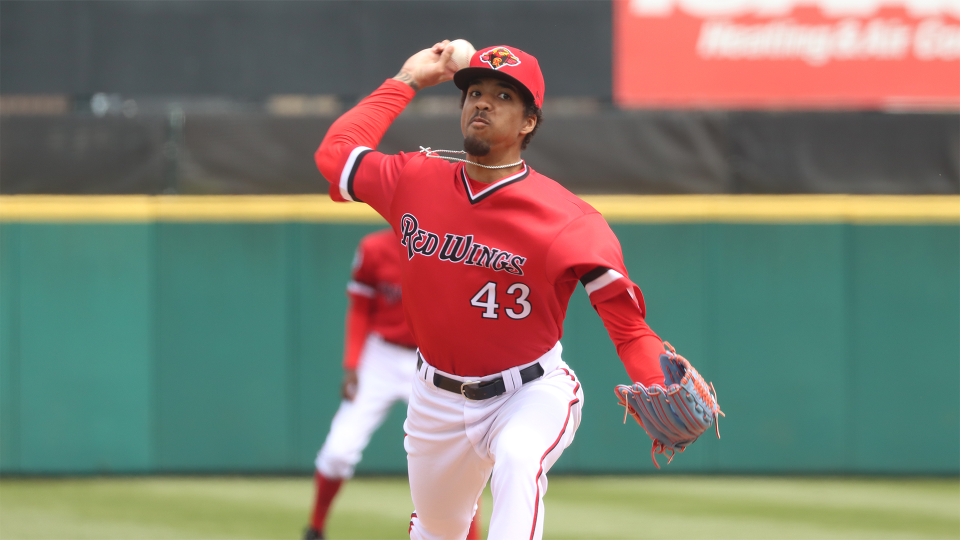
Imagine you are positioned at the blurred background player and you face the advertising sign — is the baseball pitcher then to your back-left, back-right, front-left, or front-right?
back-right

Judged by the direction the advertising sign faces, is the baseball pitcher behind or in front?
in front

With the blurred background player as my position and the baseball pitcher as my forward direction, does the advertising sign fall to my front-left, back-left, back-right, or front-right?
back-left

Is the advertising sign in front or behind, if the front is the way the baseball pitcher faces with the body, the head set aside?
behind

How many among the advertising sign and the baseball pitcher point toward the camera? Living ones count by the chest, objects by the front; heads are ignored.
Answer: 2

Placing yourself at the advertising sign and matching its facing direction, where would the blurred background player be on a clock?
The blurred background player is roughly at 1 o'clock from the advertising sign.

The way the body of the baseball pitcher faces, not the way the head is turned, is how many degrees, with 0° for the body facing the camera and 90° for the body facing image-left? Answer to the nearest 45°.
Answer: approximately 0°

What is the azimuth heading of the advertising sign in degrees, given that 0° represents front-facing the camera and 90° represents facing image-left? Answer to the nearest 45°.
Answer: approximately 0°
